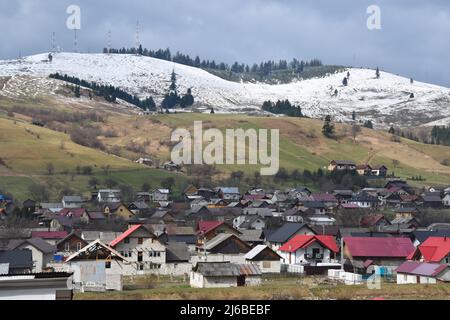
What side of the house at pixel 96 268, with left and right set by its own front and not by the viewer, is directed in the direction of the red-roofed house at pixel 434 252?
left

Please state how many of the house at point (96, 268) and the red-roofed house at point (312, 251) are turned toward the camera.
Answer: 2

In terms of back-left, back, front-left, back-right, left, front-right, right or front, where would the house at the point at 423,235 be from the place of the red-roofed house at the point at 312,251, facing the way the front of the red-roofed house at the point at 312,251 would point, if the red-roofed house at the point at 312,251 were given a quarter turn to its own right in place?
back-right

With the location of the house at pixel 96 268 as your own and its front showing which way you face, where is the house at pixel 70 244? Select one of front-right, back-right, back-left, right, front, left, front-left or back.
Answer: back

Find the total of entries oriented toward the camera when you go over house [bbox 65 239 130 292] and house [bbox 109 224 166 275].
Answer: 2

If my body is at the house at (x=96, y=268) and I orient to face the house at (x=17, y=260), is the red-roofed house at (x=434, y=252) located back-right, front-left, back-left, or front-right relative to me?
back-right

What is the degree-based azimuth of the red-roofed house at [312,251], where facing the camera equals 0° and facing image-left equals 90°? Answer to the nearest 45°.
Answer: approximately 0°

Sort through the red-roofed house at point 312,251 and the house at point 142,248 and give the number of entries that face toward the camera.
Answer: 2

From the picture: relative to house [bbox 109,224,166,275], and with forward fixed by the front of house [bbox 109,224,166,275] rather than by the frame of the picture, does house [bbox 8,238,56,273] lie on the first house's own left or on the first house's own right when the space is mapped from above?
on the first house's own right

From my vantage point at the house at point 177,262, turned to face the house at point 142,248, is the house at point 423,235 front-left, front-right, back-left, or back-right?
back-right
